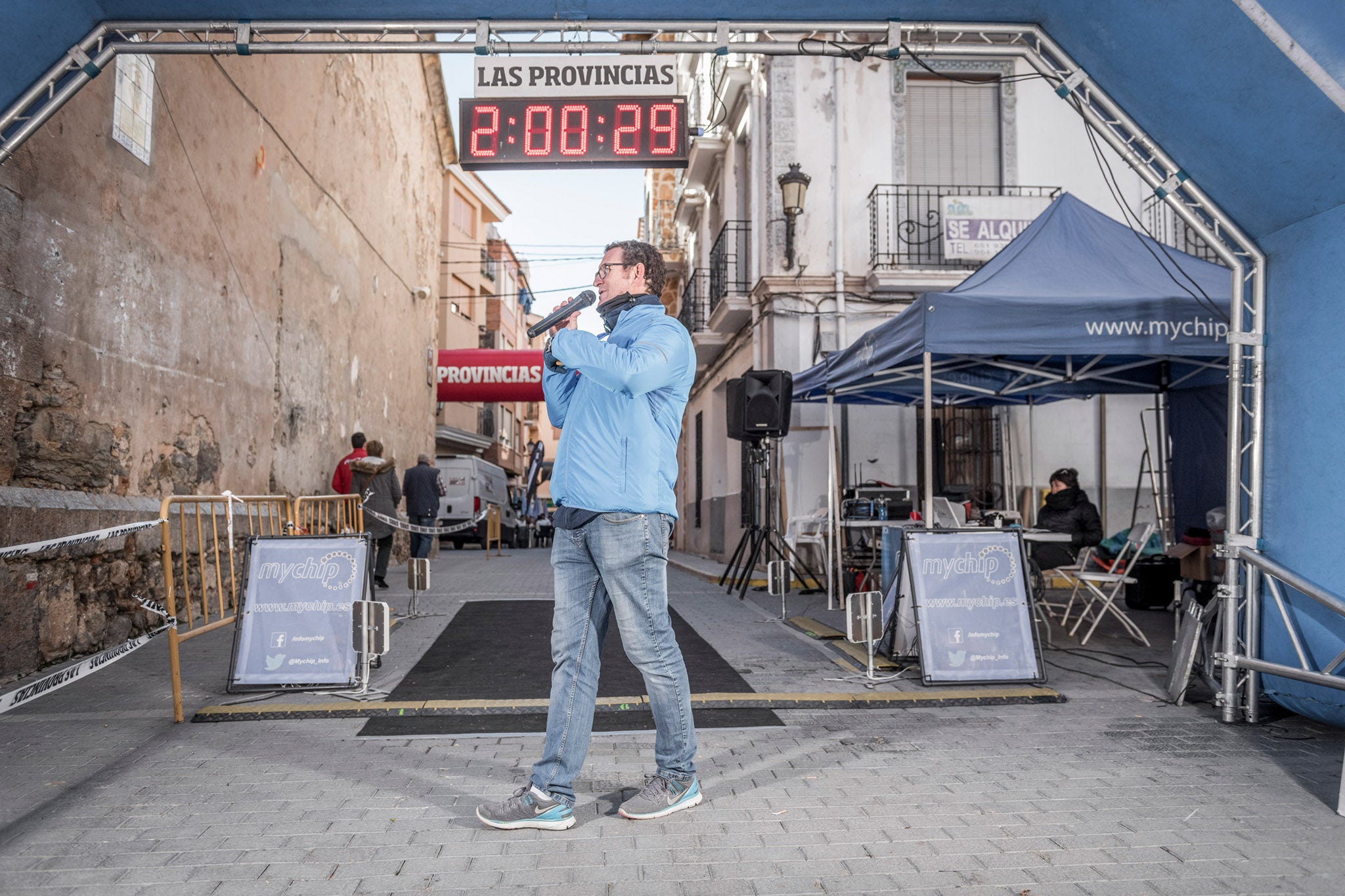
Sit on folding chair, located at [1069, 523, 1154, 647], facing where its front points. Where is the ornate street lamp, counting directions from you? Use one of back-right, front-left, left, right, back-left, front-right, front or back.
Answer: front-right

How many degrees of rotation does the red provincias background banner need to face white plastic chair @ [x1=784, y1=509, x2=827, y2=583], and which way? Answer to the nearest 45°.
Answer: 0° — it already faces it

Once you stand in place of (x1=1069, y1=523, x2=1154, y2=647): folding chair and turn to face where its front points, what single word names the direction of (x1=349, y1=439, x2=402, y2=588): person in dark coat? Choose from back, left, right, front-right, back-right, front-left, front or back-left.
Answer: front

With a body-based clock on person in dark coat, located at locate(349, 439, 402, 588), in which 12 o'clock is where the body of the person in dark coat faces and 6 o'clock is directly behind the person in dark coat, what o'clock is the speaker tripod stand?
The speaker tripod stand is roughly at 4 o'clock from the person in dark coat.

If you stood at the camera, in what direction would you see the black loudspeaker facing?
facing the viewer

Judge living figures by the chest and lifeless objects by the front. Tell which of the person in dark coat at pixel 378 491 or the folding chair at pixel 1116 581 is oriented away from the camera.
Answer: the person in dark coat

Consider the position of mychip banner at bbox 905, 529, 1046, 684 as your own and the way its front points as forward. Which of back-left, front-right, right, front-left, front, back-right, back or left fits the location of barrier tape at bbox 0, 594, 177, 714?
front-right

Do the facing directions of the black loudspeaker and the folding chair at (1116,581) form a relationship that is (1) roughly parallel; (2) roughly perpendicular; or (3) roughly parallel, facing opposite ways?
roughly perpendicular

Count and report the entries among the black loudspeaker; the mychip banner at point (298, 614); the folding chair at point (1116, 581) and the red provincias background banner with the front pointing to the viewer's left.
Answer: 1

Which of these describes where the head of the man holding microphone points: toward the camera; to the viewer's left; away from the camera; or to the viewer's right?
to the viewer's left

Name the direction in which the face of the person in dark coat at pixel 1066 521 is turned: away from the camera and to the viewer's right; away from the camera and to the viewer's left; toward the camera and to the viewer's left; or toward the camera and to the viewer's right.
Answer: toward the camera and to the viewer's left

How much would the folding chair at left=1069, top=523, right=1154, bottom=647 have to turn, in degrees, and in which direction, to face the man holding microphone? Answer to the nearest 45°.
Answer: approximately 90° to its left

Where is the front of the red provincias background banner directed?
toward the camera

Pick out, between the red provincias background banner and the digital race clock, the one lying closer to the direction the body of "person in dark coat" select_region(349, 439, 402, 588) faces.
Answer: the red provincias background banner

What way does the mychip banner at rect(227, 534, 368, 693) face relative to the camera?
toward the camera

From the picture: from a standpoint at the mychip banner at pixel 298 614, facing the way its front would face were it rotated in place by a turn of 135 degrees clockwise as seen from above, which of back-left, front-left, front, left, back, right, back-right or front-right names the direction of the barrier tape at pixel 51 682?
left

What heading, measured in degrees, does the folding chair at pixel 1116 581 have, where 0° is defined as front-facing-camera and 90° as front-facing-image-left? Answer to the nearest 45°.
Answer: approximately 90°
